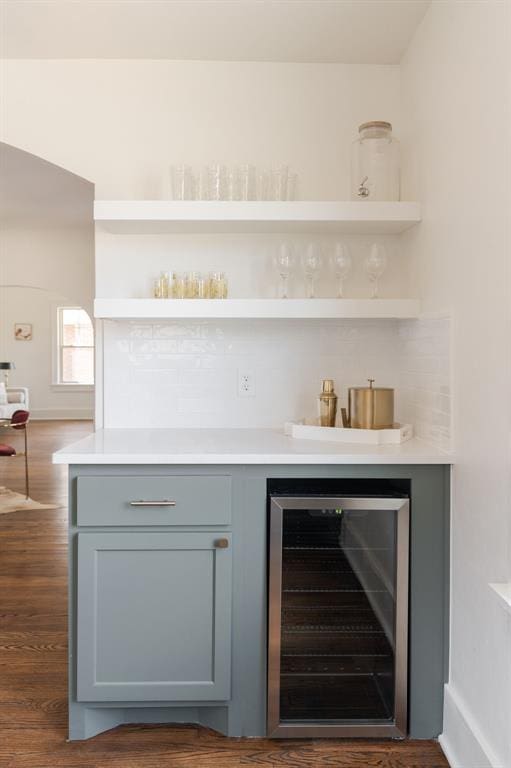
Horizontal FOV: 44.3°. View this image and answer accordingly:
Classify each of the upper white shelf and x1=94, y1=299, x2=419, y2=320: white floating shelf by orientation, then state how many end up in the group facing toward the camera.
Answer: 2

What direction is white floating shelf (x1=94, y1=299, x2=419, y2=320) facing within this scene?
toward the camera
